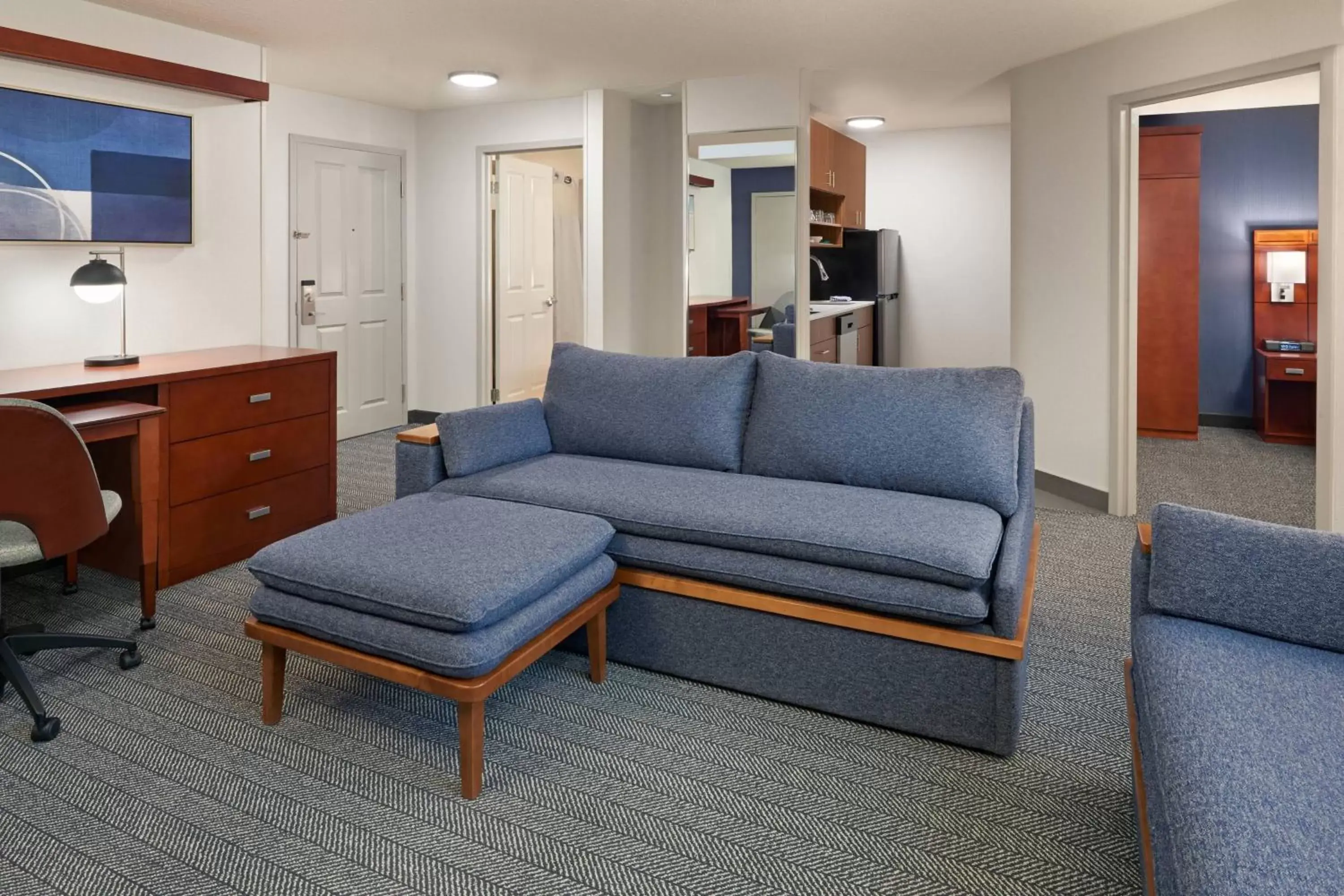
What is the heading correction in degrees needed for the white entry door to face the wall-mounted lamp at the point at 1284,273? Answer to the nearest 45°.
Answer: approximately 45° to its left

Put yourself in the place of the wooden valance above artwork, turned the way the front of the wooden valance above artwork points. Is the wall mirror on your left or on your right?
on your left

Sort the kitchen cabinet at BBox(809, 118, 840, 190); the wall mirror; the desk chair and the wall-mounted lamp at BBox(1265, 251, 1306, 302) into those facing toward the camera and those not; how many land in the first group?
2

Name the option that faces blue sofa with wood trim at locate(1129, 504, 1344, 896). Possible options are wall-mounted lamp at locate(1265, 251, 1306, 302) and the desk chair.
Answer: the wall-mounted lamp

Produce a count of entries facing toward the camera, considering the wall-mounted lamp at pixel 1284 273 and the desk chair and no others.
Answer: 1

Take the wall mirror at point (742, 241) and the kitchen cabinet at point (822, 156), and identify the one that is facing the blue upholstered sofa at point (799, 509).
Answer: the wall mirror

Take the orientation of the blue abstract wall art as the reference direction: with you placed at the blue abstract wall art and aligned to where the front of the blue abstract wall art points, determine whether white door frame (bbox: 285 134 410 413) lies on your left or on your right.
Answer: on your left
